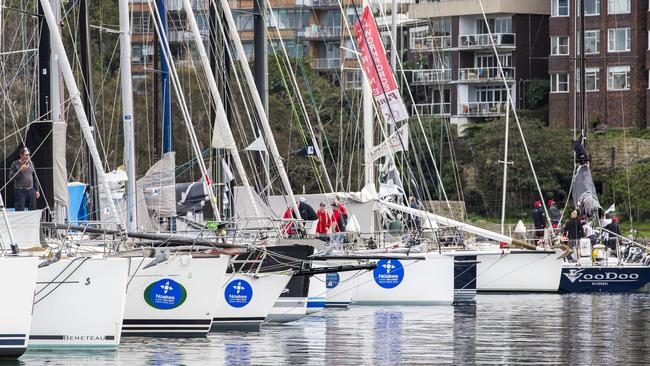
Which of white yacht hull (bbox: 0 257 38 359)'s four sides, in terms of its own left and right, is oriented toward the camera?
right

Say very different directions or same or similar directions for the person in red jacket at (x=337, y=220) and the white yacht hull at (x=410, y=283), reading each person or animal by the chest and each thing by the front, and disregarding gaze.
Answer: very different directions
